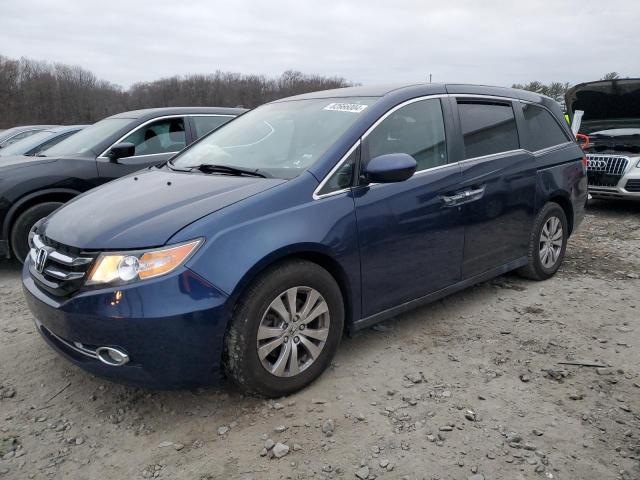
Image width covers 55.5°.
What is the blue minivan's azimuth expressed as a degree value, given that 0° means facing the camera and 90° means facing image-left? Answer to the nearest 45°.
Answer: approximately 45°

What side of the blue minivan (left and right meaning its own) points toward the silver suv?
back

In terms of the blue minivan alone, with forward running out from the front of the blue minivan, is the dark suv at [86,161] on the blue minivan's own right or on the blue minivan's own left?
on the blue minivan's own right
